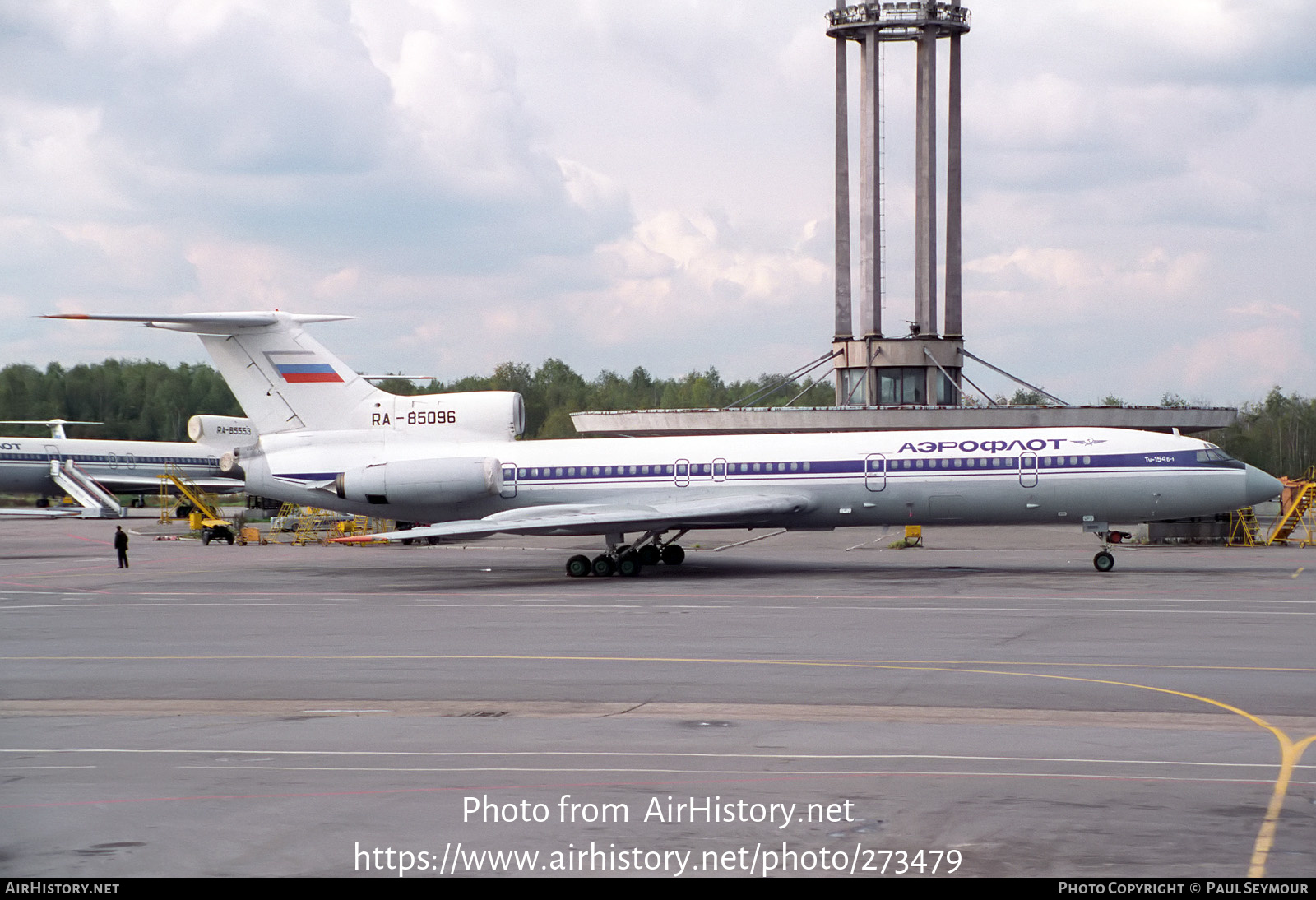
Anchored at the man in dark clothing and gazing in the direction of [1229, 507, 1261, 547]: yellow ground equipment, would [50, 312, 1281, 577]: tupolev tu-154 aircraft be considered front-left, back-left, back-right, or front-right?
front-right

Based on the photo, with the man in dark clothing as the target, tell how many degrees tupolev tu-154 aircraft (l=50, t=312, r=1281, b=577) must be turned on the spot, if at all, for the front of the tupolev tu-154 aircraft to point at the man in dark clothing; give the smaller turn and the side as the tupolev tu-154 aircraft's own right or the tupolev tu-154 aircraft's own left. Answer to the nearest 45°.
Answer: approximately 180°

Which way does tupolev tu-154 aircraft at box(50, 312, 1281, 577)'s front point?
to the viewer's right

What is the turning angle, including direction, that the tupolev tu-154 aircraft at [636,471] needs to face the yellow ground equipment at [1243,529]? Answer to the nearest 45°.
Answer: approximately 45° to its left

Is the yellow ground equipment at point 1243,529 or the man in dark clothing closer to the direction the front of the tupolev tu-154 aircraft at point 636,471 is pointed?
the yellow ground equipment

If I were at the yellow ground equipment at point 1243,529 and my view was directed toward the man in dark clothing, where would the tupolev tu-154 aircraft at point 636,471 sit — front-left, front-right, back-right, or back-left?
front-left

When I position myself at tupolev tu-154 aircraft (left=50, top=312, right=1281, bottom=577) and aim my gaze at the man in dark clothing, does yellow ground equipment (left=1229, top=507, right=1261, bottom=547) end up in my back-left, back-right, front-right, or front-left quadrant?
back-right
